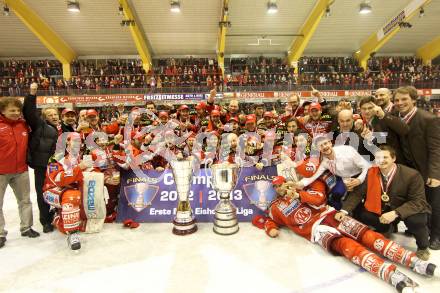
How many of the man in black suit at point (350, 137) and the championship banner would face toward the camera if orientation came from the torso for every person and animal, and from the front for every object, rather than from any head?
2

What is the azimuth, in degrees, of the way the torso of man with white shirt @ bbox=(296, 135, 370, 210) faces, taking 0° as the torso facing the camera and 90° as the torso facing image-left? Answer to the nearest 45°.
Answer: approximately 45°

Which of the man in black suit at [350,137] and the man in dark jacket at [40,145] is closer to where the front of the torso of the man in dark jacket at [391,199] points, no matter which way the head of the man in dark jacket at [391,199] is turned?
the man in dark jacket

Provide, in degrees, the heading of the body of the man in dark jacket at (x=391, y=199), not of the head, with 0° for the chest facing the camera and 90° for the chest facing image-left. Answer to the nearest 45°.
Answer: approximately 45°

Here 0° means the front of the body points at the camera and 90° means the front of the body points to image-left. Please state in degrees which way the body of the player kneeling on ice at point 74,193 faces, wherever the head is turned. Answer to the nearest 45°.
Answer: approximately 315°

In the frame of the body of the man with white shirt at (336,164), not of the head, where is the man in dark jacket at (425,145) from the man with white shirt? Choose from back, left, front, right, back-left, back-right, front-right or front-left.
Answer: back-left

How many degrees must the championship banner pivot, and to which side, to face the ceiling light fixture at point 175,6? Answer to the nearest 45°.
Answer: approximately 180°

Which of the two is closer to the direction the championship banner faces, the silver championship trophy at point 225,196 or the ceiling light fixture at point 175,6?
the silver championship trophy

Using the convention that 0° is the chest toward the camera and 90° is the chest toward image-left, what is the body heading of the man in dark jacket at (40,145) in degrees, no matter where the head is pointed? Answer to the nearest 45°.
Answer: approximately 315°

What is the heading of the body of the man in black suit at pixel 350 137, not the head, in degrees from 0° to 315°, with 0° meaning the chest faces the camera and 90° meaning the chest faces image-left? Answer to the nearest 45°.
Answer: approximately 0°

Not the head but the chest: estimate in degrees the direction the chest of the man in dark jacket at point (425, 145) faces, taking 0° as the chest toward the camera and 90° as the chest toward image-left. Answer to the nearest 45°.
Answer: approximately 45°
